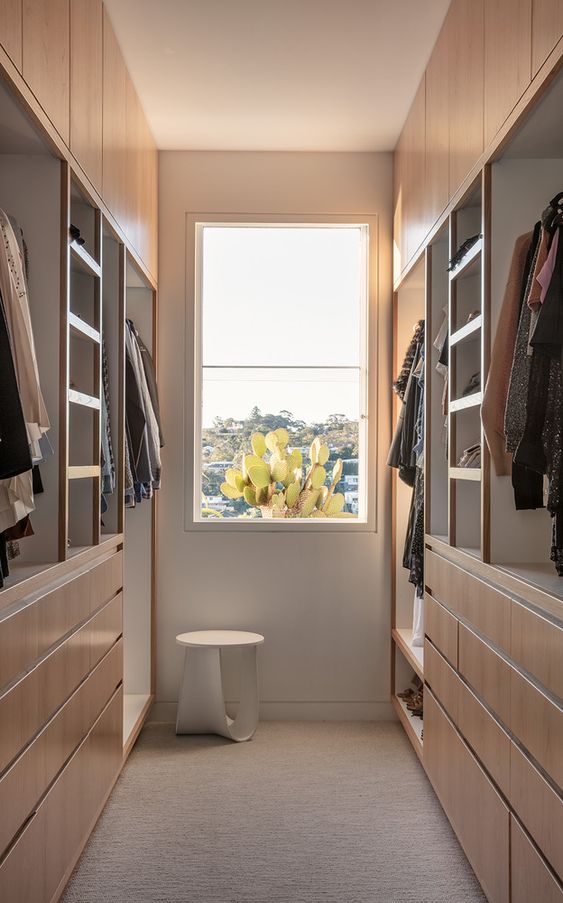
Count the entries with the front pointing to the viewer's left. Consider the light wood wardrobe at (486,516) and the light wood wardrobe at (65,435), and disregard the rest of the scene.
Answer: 1

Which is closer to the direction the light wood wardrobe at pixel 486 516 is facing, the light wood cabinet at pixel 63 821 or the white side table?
the light wood cabinet

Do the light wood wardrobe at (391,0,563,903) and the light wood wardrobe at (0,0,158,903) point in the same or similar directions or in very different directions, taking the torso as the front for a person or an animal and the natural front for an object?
very different directions

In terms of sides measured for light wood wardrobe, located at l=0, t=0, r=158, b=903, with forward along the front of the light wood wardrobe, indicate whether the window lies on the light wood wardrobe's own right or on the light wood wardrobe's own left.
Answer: on the light wood wardrobe's own left

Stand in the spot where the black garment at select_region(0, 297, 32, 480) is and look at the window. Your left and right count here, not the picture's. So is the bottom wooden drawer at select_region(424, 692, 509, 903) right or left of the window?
right

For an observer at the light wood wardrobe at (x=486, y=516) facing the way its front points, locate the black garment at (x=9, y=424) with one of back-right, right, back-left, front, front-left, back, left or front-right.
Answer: front-left

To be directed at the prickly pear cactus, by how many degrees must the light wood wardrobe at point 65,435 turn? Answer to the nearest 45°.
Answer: approximately 45° to its left

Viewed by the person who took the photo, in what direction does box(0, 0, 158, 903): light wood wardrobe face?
facing to the right of the viewer

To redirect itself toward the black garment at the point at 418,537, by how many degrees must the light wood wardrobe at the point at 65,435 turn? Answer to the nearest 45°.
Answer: approximately 45° to its left

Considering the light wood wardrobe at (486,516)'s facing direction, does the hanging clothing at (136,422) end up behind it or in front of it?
in front

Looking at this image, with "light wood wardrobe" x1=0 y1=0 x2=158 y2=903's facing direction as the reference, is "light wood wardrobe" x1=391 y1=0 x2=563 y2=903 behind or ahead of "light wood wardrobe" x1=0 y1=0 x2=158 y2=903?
ahead

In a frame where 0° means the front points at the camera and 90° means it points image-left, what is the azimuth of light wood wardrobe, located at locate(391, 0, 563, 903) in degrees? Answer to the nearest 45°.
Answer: approximately 90°

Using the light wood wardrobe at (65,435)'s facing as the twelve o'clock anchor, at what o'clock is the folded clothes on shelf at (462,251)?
The folded clothes on shelf is roughly at 12 o'clock from the light wood wardrobe.
